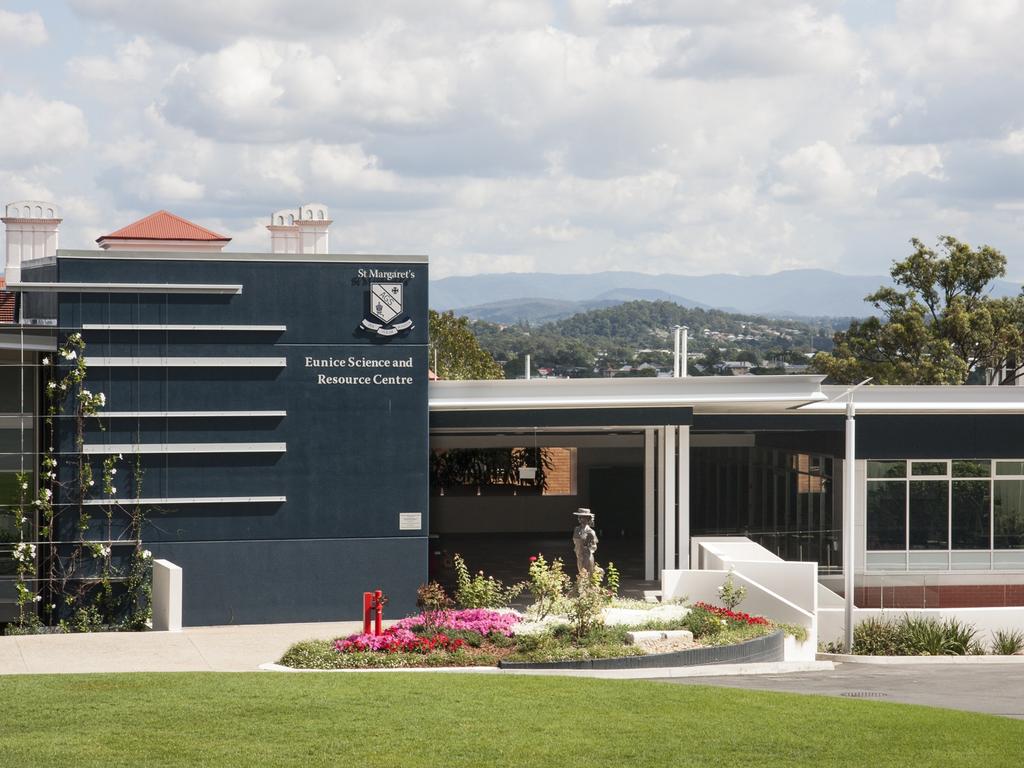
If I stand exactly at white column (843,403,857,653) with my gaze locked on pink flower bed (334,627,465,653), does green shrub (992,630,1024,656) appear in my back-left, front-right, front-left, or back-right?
back-left

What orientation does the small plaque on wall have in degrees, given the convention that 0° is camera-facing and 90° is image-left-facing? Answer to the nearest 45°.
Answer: approximately 0°

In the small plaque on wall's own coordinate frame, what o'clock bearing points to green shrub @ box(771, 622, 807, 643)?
The green shrub is roughly at 10 o'clock from the small plaque on wall.

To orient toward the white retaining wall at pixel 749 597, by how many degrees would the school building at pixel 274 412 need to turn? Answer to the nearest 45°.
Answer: approximately 90° to its left

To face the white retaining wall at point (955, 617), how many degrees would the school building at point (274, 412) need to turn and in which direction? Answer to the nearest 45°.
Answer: approximately 90° to its left

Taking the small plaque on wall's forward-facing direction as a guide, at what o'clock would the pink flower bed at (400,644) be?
The pink flower bed is roughly at 12 o'clock from the small plaque on wall.

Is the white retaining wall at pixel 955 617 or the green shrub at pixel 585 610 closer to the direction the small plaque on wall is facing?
the green shrub
